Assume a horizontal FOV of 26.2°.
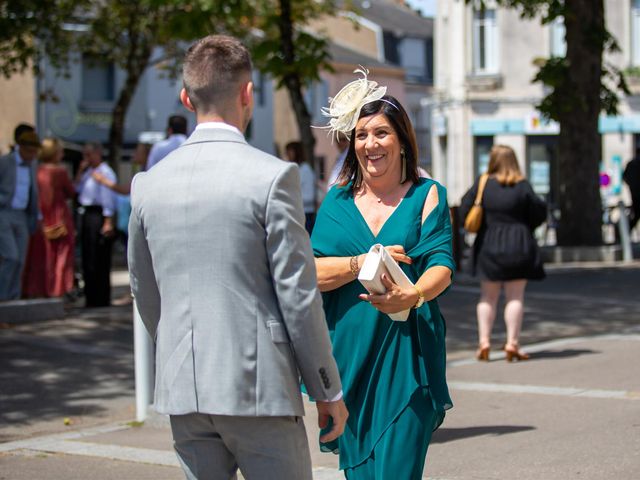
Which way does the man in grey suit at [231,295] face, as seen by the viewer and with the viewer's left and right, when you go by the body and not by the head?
facing away from the viewer and to the right of the viewer

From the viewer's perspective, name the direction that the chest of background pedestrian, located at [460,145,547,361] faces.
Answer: away from the camera

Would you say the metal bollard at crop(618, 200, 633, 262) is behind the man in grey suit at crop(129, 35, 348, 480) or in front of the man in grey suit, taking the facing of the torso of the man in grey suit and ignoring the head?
in front

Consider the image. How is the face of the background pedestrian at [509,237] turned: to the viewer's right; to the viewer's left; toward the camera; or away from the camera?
away from the camera

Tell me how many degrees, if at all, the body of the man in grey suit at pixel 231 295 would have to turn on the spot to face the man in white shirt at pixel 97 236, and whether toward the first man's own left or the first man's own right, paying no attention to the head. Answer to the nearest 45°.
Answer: approximately 45° to the first man's own left

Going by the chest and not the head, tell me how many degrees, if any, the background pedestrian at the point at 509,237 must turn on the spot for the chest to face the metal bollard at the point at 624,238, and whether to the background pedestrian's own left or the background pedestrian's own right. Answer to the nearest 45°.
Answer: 0° — they already face it

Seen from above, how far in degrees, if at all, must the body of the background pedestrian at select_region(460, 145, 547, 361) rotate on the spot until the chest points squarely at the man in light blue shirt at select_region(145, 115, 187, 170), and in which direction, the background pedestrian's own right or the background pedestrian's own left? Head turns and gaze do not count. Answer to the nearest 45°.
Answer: approximately 45° to the background pedestrian's own left

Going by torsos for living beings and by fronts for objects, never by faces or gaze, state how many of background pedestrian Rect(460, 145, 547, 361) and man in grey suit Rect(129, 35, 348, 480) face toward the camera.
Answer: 0

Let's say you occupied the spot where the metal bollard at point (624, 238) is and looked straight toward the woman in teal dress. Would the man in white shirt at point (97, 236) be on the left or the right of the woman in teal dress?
right

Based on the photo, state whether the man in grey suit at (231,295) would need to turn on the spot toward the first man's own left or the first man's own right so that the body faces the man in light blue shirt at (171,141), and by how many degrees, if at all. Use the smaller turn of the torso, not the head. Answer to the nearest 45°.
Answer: approximately 45° to the first man's own left

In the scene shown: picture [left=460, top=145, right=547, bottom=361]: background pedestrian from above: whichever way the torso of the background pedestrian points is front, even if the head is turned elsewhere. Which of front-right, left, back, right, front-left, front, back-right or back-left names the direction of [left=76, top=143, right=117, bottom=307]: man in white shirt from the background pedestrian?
front-left

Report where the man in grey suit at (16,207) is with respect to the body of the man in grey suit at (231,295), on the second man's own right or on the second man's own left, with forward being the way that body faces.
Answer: on the second man's own left
